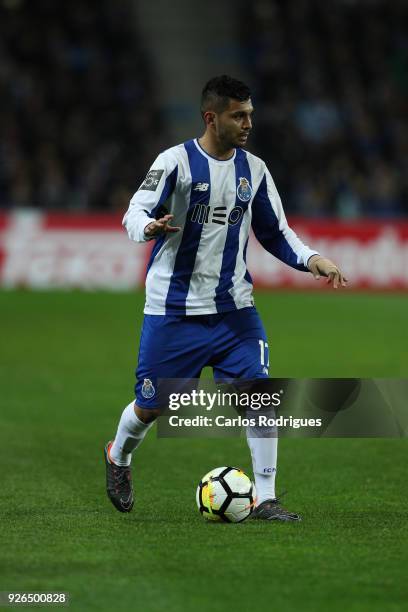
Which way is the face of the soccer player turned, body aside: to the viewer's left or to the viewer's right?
to the viewer's right

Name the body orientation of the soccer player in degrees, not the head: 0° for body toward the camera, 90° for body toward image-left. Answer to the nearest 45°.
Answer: approximately 315°
